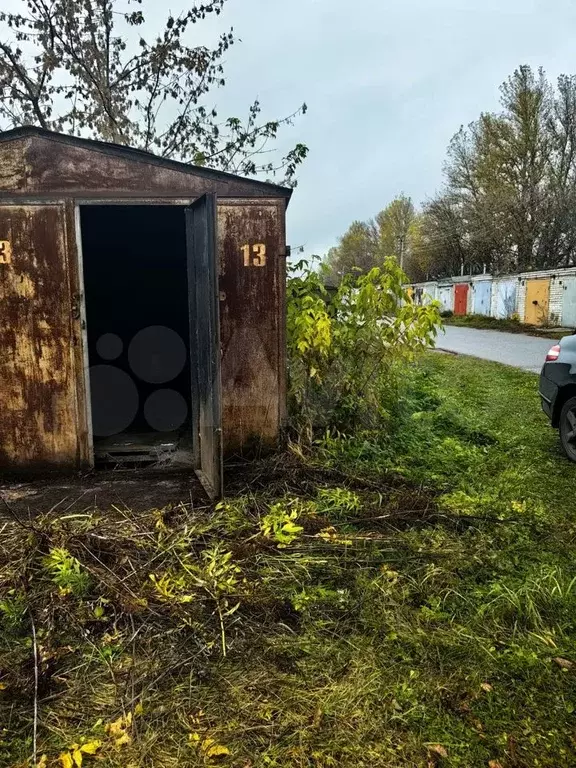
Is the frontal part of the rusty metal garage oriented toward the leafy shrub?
no

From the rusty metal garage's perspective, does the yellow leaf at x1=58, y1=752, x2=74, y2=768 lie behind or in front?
in front

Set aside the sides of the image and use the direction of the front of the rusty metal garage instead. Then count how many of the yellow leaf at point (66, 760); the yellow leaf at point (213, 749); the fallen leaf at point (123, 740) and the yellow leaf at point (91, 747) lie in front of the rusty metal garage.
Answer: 4

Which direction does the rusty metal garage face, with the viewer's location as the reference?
facing the viewer

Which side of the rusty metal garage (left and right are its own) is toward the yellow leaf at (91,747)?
front

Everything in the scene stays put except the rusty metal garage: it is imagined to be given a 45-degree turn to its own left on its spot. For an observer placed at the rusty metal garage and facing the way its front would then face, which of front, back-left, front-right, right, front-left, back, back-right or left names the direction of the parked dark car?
front-left

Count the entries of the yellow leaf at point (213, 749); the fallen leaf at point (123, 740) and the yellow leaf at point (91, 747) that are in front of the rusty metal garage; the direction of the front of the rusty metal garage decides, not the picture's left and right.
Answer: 3

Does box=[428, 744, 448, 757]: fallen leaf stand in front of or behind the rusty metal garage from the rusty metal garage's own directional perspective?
in front

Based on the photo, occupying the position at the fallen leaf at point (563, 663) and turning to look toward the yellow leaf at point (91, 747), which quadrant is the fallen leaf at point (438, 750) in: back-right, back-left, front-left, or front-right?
front-left

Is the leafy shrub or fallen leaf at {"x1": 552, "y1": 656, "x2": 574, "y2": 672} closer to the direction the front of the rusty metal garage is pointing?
the fallen leaf

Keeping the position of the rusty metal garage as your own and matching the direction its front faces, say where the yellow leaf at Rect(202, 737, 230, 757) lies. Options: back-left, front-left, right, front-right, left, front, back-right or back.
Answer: front

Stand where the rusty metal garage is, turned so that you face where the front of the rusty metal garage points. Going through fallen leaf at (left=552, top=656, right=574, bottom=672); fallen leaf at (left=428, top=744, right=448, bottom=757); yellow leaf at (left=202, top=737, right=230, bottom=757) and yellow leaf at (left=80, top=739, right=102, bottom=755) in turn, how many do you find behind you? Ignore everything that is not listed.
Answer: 0

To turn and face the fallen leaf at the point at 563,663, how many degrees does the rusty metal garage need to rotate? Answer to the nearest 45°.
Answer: approximately 45° to its left

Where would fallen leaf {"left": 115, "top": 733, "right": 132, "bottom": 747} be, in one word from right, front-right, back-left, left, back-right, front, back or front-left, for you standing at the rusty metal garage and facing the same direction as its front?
front

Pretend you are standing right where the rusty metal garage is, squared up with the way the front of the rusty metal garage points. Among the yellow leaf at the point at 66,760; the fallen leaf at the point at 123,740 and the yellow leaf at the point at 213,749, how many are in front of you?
3

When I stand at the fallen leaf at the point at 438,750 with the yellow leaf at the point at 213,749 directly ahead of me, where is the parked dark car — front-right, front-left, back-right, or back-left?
back-right
